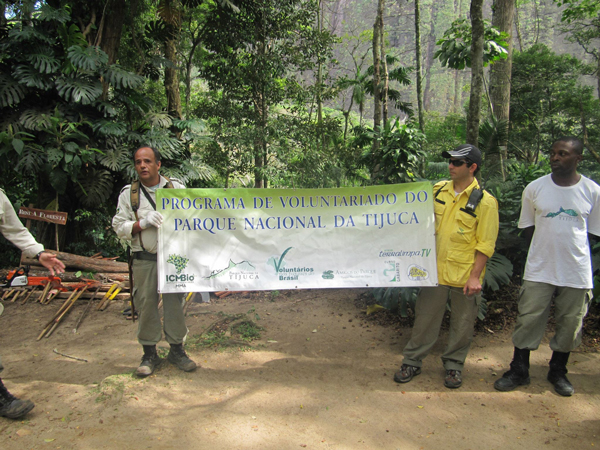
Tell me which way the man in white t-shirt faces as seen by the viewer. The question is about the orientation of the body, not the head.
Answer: toward the camera

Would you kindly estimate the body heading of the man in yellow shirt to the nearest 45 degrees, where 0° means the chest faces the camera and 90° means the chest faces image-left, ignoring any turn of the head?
approximately 45°

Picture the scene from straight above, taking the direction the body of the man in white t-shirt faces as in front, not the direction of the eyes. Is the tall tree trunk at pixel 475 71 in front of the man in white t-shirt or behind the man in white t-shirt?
behind

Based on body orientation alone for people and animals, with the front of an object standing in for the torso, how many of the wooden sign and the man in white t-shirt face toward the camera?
2

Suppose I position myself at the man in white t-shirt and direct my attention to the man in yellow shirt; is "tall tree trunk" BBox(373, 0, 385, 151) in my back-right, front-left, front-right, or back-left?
front-right

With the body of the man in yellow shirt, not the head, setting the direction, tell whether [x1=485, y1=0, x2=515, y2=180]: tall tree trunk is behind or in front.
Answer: behind

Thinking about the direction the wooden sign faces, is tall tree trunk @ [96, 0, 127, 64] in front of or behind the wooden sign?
behind

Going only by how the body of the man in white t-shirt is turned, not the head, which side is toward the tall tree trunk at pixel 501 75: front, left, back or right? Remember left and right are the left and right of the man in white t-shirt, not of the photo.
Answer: back

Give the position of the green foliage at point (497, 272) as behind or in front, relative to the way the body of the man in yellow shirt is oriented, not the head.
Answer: behind

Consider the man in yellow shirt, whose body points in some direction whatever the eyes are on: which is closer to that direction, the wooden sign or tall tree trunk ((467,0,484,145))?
the wooden sign

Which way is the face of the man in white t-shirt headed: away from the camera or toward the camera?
toward the camera

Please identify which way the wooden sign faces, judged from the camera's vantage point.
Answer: facing the viewer
